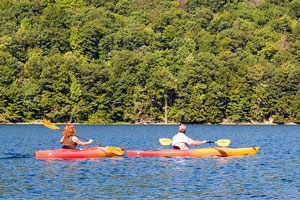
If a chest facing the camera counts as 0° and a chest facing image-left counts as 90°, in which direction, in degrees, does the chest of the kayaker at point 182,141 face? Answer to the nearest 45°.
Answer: approximately 225°

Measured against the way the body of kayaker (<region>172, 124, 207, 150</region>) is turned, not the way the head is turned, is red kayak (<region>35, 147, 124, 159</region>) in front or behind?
behind

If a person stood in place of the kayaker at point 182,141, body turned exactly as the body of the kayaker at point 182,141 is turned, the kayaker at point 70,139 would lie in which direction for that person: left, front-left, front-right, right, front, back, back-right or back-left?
back-left
